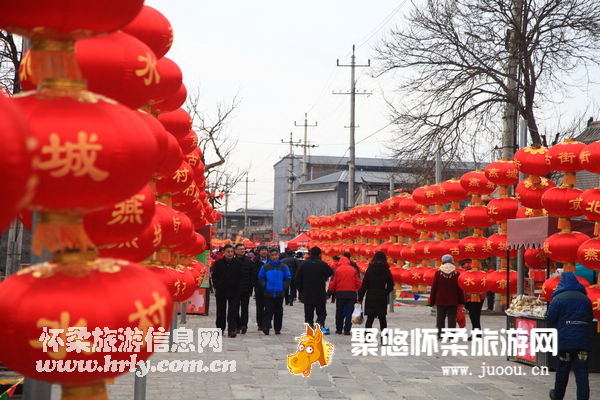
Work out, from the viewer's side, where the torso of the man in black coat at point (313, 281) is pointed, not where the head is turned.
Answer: away from the camera

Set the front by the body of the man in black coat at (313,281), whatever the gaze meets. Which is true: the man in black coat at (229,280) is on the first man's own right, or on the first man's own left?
on the first man's own left

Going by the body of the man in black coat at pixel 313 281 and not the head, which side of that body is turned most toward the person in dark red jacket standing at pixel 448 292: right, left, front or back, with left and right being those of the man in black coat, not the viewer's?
right

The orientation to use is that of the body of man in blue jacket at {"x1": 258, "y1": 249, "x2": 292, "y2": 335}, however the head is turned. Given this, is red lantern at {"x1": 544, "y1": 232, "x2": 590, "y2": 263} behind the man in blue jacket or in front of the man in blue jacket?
in front
